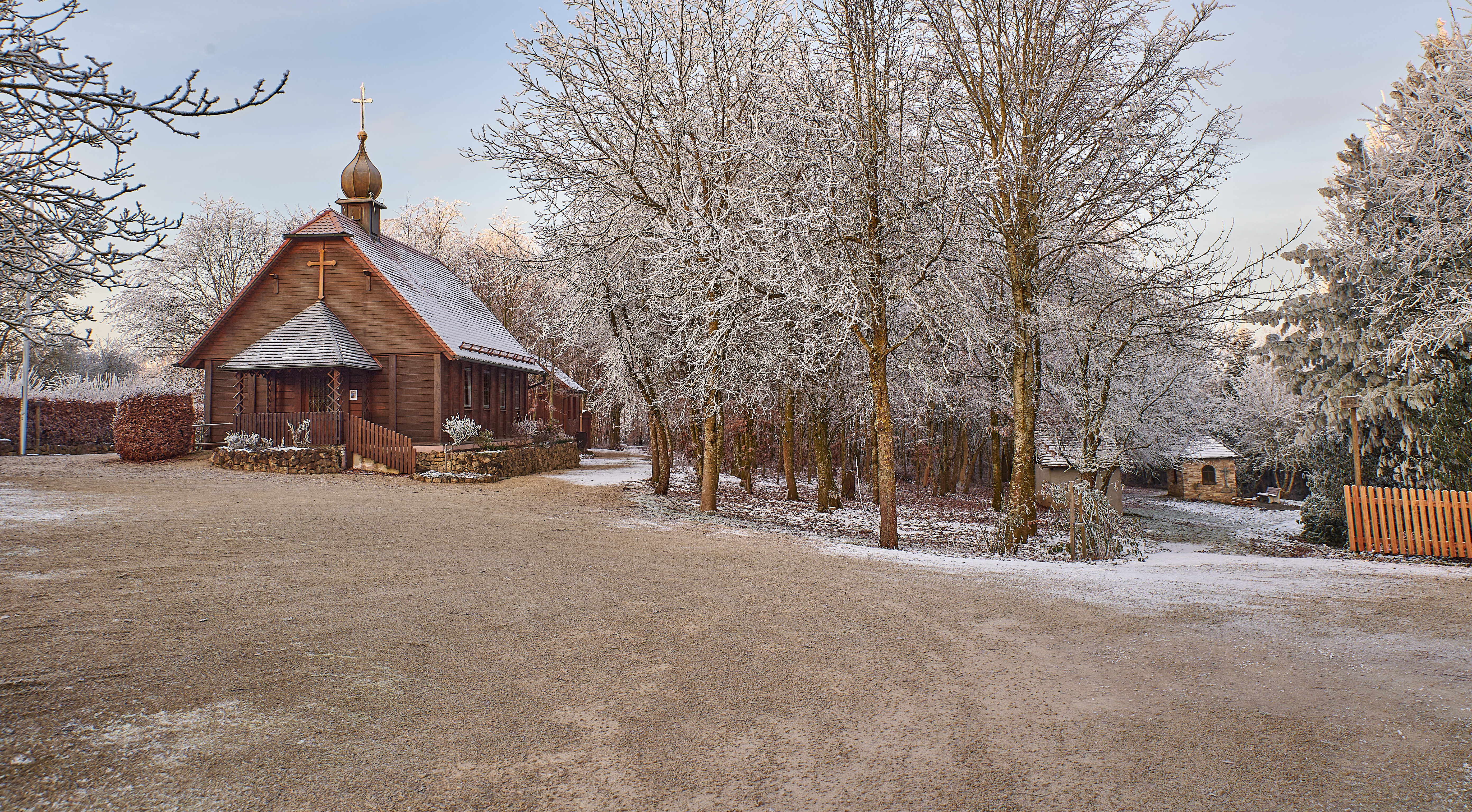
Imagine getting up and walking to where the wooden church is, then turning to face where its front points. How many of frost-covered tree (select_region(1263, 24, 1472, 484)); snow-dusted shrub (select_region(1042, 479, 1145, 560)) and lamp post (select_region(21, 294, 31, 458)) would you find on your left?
2

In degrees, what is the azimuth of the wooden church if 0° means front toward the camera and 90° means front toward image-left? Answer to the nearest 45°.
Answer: approximately 45°

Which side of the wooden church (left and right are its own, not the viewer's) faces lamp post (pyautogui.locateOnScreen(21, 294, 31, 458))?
right

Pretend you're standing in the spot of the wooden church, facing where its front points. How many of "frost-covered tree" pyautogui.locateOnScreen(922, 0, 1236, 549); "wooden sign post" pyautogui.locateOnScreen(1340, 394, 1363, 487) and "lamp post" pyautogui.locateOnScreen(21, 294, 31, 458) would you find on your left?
2

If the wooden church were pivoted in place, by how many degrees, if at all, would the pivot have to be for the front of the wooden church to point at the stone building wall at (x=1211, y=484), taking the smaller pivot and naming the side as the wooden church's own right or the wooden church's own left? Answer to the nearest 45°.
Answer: approximately 135° to the wooden church's own left

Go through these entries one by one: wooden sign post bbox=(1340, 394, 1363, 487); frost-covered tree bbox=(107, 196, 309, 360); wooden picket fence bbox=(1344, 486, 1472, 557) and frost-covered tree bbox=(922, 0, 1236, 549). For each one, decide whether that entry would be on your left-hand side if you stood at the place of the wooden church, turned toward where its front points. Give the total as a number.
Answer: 3

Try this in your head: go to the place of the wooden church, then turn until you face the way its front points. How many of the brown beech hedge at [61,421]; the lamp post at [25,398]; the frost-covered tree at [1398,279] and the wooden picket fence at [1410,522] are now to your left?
2

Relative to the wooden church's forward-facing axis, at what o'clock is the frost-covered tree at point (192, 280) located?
The frost-covered tree is roughly at 4 o'clock from the wooden church.

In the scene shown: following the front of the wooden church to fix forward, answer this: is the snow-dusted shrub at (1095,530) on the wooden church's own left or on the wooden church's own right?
on the wooden church's own left

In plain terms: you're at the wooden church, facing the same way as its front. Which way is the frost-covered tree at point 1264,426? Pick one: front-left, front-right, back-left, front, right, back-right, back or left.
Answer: back-left

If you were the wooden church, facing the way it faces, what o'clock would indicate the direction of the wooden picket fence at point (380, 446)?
The wooden picket fence is roughly at 10 o'clock from the wooden church.

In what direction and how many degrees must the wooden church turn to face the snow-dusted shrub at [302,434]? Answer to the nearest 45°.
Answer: approximately 45° to its left

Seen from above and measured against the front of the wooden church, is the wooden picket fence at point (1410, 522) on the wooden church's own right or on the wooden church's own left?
on the wooden church's own left
